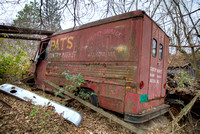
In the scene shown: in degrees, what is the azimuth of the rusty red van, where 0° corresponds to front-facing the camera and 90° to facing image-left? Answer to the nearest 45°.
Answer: approximately 135°

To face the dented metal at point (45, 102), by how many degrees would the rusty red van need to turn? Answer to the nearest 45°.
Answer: approximately 45° to its left
